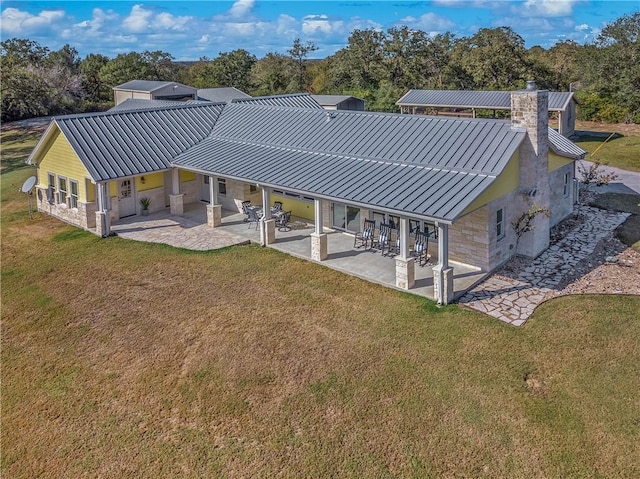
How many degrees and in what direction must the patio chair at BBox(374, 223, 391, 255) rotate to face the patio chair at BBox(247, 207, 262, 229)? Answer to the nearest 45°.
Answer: approximately 90° to its right

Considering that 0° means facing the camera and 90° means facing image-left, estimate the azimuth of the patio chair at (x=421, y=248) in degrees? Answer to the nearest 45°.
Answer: approximately 45°

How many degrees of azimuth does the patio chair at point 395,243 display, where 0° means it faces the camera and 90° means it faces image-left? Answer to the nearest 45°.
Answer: approximately 45°

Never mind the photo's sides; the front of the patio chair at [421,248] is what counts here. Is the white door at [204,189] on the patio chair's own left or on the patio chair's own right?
on the patio chair's own right

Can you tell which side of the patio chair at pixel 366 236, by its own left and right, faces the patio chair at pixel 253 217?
right

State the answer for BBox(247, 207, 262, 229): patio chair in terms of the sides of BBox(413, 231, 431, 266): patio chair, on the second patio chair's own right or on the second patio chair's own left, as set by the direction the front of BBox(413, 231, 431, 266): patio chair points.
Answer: on the second patio chair's own right

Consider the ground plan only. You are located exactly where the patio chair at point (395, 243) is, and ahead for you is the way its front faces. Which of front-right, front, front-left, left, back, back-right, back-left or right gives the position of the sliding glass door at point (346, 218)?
right

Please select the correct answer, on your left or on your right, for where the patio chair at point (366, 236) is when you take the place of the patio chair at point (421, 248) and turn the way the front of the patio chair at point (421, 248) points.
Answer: on your right

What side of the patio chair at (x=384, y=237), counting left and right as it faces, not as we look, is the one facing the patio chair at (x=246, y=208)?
right
